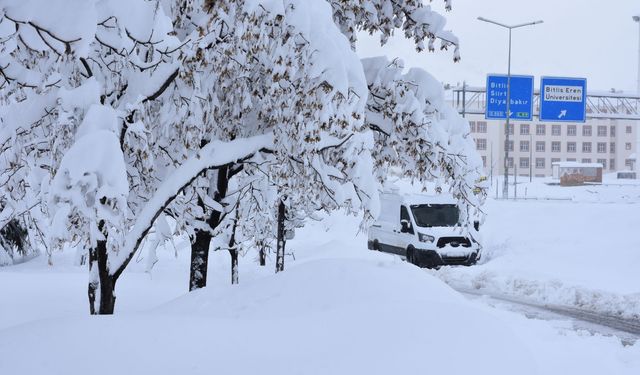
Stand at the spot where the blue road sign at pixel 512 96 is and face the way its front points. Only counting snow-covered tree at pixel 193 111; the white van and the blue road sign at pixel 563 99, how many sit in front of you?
2

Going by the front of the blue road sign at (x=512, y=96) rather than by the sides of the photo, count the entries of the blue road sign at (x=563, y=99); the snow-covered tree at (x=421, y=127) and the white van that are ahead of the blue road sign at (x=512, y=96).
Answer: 2

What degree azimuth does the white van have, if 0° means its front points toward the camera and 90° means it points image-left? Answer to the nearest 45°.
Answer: approximately 315°

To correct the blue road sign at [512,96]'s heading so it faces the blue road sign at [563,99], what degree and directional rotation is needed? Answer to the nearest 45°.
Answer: approximately 135° to its left

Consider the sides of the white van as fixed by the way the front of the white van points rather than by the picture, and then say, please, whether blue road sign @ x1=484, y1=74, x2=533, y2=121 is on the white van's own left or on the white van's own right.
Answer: on the white van's own left

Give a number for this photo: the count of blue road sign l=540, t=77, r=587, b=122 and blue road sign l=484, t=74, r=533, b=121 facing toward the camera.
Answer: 2

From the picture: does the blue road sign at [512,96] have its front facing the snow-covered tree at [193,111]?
yes

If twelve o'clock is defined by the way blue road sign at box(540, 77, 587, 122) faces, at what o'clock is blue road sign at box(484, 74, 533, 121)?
blue road sign at box(484, 74, 533, 121) is roughly at 2 o'clock from blue road sign at box(540, 77, 587, 122).

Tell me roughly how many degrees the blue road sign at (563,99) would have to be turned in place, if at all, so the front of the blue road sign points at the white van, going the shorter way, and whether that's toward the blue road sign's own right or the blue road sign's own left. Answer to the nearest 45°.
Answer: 0° — it already faces it

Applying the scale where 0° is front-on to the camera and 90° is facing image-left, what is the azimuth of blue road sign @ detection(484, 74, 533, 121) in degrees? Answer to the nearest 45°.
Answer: approximately 0°
